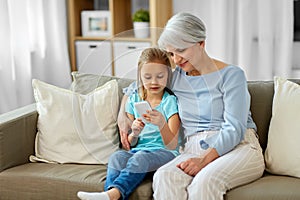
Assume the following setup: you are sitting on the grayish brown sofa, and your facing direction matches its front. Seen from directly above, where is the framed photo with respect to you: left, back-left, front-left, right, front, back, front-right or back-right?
back

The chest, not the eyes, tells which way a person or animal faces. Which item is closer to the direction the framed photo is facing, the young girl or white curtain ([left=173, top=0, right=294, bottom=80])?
the young girl

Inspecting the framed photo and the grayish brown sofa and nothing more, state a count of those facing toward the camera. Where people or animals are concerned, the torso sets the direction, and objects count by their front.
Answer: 2

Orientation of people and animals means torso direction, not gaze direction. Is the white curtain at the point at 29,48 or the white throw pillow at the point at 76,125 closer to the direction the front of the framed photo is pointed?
the white throw pillow

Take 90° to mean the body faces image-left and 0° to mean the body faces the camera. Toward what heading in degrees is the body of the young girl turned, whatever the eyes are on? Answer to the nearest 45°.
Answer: approximately 45°

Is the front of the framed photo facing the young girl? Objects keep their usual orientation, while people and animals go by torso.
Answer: yes

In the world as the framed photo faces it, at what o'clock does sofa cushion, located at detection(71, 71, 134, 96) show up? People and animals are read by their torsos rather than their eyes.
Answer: The sofa cushion is roughly at 12 o'clock from the framed photo.

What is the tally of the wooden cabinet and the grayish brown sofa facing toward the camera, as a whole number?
2
